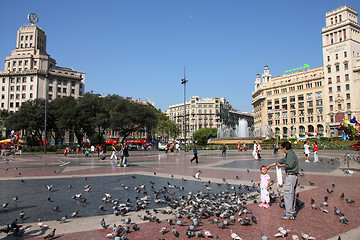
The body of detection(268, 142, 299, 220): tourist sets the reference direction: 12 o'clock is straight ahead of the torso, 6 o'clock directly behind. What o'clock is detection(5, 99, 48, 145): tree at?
The tree is roughly at 1 o'clock from the tourist.

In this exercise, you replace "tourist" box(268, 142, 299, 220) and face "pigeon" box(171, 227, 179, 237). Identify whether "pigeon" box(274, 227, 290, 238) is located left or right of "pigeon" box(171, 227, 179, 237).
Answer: left

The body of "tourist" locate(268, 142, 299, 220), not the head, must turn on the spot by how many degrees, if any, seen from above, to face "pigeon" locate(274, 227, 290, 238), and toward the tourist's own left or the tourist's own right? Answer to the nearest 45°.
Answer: approximately 90° to the tourist's own left

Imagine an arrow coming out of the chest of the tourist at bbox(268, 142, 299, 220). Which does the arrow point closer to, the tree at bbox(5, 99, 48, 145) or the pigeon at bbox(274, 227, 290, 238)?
the tree

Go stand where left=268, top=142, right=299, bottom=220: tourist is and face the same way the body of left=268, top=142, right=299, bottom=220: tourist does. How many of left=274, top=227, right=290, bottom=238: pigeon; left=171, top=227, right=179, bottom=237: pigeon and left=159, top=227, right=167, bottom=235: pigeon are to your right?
0

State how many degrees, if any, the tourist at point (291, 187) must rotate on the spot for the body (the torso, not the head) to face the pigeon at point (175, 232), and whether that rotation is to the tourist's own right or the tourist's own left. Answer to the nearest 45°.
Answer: approximately 45° to the tourist's own left

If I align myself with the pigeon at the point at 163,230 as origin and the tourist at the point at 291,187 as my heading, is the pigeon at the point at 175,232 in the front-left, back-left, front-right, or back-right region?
front-right

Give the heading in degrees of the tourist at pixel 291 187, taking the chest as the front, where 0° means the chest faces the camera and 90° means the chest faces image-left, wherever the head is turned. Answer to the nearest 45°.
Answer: approximately 90°

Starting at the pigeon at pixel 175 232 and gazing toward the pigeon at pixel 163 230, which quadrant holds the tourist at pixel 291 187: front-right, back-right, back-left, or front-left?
back-right

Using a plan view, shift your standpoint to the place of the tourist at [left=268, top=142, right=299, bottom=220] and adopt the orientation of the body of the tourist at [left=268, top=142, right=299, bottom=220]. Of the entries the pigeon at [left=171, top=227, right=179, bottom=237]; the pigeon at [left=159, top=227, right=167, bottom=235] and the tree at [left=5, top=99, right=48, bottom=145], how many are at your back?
0

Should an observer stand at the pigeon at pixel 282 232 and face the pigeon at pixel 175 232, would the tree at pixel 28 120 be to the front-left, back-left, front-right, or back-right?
front-right
